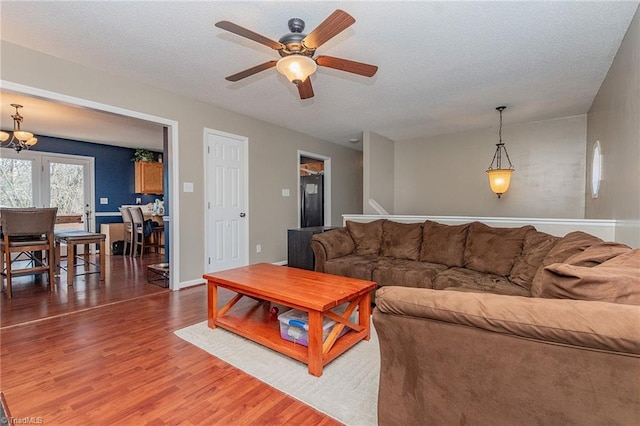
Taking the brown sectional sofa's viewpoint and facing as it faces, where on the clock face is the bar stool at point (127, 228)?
The bar stool is roughly at 2 o'clock from the brown sectional sofa.

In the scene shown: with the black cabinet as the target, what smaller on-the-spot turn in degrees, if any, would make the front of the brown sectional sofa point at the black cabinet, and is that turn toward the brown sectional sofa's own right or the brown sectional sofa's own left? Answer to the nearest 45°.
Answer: approximately 90° to the brown sectional sofa's own right

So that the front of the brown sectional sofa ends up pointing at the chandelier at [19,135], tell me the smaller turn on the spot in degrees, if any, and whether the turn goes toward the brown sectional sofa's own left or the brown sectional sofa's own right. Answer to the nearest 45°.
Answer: approximately 45° to the brown sectional sofa's own right

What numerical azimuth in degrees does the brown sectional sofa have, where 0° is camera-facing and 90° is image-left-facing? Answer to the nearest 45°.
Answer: approximately 45°

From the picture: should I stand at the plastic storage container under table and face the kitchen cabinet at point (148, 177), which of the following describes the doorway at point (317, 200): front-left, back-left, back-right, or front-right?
front-right

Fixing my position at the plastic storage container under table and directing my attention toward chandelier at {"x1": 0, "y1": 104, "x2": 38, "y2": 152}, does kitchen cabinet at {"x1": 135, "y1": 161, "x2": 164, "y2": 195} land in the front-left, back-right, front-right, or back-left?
front-right

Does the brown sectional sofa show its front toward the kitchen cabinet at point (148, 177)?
no

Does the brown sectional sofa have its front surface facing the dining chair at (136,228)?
no

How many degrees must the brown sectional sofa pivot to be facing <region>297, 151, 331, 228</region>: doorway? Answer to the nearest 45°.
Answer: approximately 90° to its right

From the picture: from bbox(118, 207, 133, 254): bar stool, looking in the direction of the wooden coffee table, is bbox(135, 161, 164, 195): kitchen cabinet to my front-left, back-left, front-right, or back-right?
back-left

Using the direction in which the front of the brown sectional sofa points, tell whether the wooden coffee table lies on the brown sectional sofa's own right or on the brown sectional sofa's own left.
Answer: on the brown sectional sofa's own right

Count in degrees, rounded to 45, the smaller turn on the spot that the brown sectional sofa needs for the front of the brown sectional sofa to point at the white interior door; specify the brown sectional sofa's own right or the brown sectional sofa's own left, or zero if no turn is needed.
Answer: approximately 90° to the brown sectional sofa's own right
